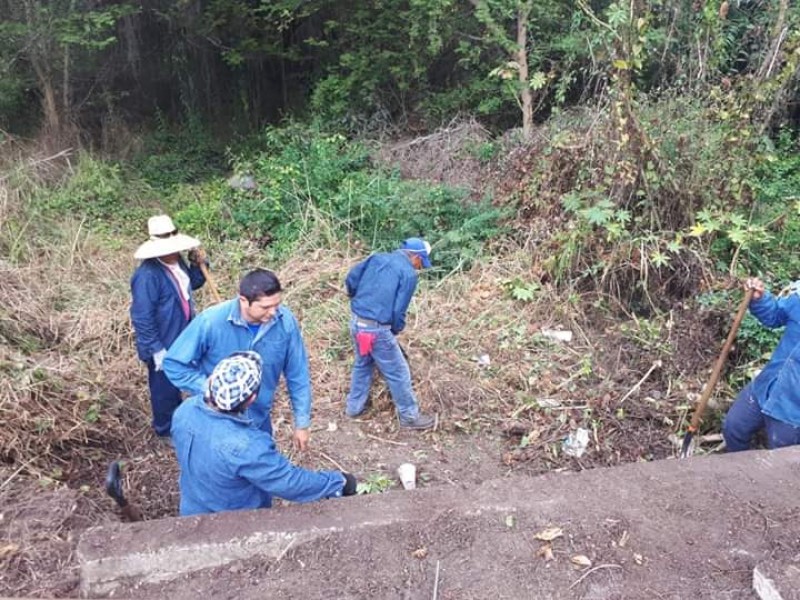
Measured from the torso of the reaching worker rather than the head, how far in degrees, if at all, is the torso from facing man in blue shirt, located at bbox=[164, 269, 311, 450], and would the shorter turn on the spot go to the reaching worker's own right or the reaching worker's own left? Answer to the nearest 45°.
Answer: approximately 45° to the reaching worker's own left

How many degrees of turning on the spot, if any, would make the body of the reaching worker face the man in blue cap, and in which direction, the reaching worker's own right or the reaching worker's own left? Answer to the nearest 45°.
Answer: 0° — they already face them

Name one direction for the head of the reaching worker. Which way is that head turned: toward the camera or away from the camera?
away from the camera

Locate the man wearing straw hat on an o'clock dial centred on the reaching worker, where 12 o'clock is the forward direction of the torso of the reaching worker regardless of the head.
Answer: The man wearing straw hat is roughly at 10 o'clock from the reaching worker.

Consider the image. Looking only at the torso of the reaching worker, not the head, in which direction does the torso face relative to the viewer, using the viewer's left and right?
facing away from the viewer and to the right of the viewer

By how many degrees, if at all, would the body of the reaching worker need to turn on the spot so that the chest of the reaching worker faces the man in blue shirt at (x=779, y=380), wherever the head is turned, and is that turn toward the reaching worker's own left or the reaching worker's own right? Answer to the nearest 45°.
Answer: approximately 45° to the reaching worker's own right

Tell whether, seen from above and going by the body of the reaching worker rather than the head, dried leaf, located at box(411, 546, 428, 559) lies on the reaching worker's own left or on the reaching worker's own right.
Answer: on the reaching worker's own right
